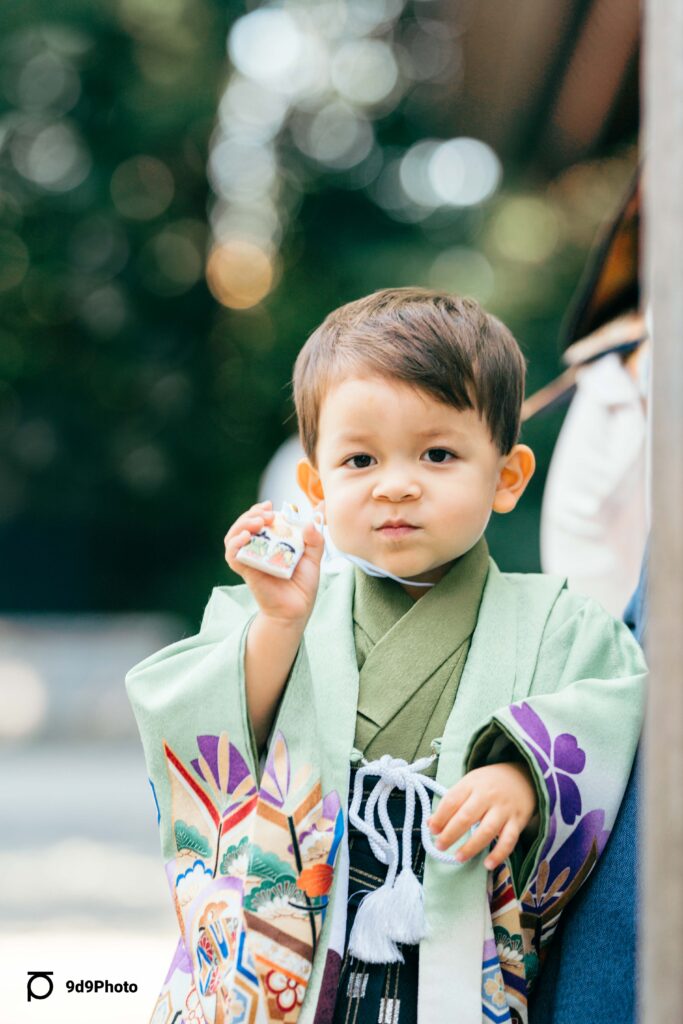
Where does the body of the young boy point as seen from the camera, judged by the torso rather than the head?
toward the camera

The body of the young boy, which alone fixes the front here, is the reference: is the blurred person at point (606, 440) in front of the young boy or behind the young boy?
behind
